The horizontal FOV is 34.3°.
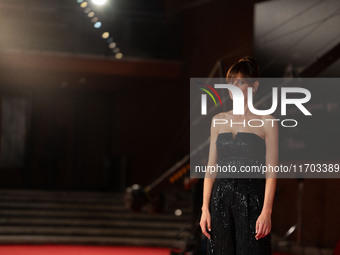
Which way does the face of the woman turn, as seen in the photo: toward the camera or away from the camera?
toward the camera

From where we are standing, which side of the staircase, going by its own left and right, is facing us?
front

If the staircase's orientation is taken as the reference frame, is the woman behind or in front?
in front
